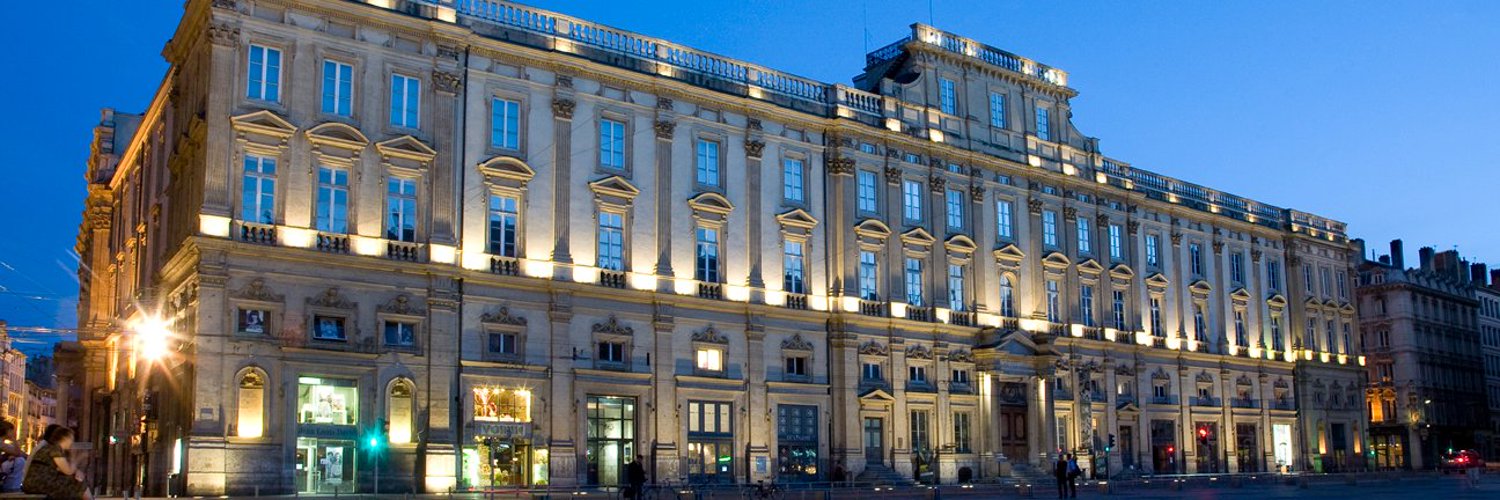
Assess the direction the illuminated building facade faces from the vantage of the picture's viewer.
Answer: facing the viewer and to the right of the viewer

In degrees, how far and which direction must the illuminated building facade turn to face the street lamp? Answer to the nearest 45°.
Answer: approximately 135° to its right
